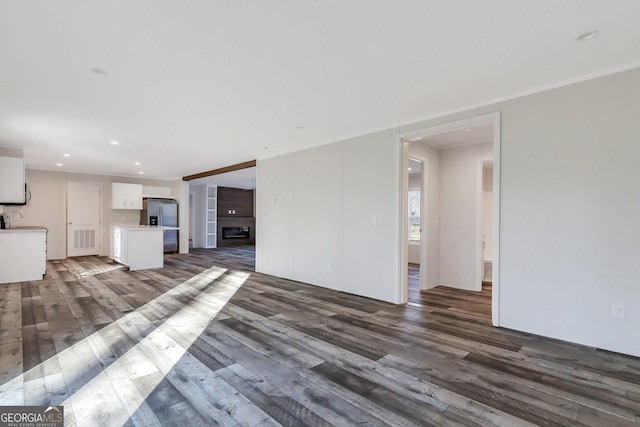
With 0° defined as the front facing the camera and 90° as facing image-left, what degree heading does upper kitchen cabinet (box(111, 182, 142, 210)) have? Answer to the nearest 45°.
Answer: approximately 0°

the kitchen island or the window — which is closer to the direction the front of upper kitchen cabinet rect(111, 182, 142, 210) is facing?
the kitchen island
